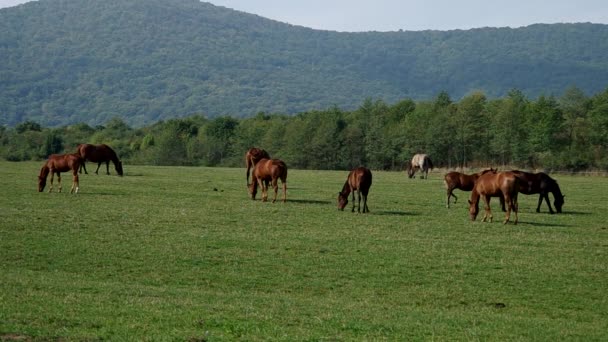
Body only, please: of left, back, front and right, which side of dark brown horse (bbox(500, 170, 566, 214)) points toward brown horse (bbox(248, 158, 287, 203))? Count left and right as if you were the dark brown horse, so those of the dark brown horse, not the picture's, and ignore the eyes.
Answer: back

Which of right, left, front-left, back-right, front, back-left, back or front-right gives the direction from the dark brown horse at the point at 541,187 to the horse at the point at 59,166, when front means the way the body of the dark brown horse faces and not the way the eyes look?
back

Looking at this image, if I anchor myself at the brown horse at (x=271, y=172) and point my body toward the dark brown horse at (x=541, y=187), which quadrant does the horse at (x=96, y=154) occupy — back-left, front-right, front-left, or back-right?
back-left

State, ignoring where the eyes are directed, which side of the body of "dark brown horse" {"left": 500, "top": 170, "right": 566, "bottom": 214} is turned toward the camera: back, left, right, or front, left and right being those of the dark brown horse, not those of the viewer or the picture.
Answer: right

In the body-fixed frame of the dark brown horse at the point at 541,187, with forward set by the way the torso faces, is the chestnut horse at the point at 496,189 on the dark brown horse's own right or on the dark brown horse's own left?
on the dark brown horse's own right

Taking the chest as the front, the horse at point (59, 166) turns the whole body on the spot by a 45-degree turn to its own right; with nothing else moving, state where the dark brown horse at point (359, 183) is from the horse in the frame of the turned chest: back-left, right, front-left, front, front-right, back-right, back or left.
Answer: back

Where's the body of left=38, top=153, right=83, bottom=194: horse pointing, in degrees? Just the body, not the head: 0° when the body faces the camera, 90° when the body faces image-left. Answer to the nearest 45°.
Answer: approximately 90°

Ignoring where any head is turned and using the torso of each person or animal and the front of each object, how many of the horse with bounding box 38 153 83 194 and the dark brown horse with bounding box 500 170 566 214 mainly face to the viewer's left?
1

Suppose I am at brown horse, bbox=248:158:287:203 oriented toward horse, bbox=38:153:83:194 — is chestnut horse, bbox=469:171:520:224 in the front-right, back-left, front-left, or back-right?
back-left

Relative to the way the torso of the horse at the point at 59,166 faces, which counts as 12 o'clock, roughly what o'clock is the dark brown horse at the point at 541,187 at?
The dark brown horse is roughly at 7 o'clock from the horse.

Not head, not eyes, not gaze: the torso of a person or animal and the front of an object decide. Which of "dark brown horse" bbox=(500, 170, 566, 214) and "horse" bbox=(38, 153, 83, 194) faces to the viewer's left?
the horse

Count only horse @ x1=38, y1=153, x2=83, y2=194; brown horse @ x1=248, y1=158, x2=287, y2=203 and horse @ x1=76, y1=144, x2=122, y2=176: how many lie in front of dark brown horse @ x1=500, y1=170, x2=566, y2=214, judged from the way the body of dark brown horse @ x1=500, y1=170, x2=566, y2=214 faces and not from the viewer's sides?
0

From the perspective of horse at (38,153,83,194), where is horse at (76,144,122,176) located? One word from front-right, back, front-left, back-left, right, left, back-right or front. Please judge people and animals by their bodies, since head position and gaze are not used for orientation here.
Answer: right

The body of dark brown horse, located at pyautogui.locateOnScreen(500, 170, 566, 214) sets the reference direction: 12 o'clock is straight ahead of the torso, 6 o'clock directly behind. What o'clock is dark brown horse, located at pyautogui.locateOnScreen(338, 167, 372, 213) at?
dark brown horse, located at pyautogui.locateOnScreen(338, 167, 372, 213) is roughly at 5 o'clock from dark brown horse, located at pyautogui.locateOnScreen(500, 170, 566, 214).
